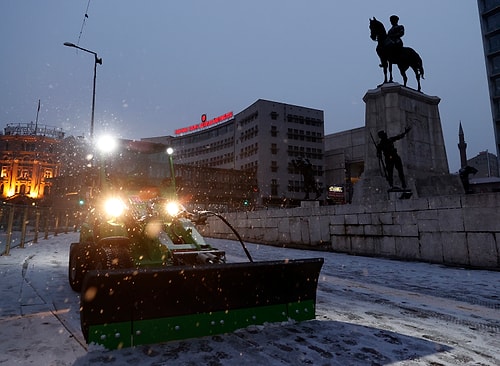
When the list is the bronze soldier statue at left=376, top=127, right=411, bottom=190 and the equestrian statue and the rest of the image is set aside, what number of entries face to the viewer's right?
0

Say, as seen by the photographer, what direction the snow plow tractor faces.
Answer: facing the viewer and to the right of the viewer

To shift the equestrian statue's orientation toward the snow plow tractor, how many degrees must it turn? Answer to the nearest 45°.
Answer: approximately 45° to its left

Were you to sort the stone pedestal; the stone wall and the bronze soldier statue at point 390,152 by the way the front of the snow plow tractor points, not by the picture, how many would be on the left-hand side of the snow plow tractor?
3

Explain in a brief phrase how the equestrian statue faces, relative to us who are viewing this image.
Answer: facing the viewer and to the left of the viewer

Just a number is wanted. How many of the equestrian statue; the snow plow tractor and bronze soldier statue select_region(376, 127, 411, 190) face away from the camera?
0

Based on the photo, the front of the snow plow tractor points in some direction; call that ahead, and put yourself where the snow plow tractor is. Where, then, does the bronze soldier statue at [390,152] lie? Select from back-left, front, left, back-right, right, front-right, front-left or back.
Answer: left

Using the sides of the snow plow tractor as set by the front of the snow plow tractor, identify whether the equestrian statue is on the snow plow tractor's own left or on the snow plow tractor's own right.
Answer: on the snow plow tractor's own left
